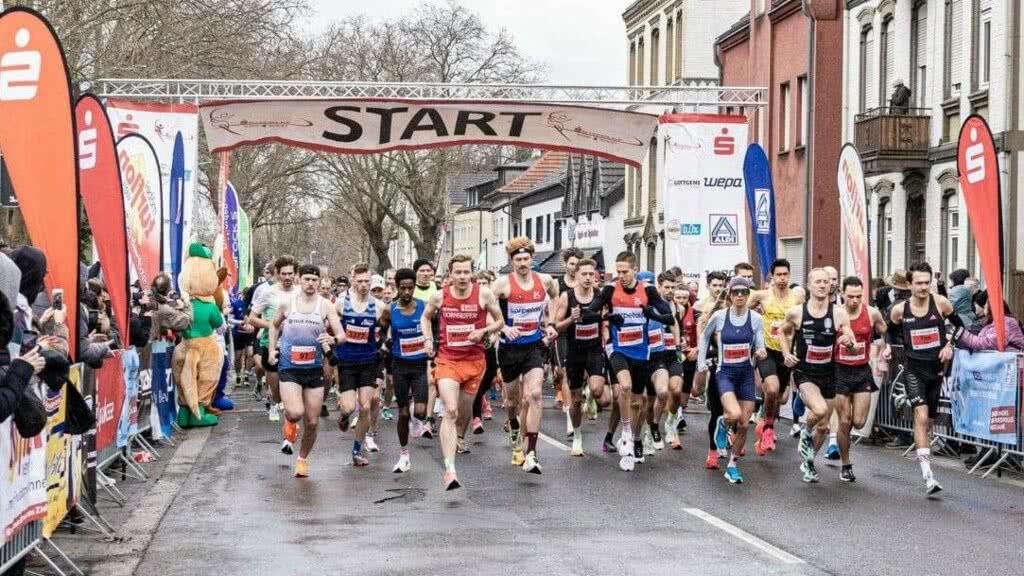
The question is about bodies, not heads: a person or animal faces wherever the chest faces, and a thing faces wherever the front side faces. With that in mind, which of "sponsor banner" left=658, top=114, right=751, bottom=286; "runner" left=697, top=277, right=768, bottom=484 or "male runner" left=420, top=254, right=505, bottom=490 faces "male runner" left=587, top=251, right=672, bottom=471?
the sponsor banner

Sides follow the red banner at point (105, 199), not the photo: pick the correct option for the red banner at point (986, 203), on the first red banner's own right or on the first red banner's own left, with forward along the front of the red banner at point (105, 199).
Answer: on the first red banner's own left

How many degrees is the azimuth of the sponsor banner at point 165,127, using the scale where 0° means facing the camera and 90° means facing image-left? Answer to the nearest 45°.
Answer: approximately 0°

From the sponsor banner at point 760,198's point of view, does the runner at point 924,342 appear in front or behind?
in front

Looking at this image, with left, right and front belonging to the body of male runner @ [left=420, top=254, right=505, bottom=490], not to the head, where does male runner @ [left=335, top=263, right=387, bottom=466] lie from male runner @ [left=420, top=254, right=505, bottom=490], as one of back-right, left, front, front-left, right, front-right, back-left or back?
back-right

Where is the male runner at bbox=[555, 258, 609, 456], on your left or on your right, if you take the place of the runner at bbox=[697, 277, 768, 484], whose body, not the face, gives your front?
on your right
